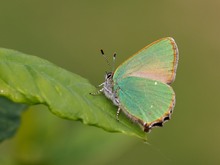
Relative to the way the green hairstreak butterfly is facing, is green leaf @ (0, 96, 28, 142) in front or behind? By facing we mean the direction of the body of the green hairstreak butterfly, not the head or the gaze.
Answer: in front

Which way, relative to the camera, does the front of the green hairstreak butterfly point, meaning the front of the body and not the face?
to the viewer's left
